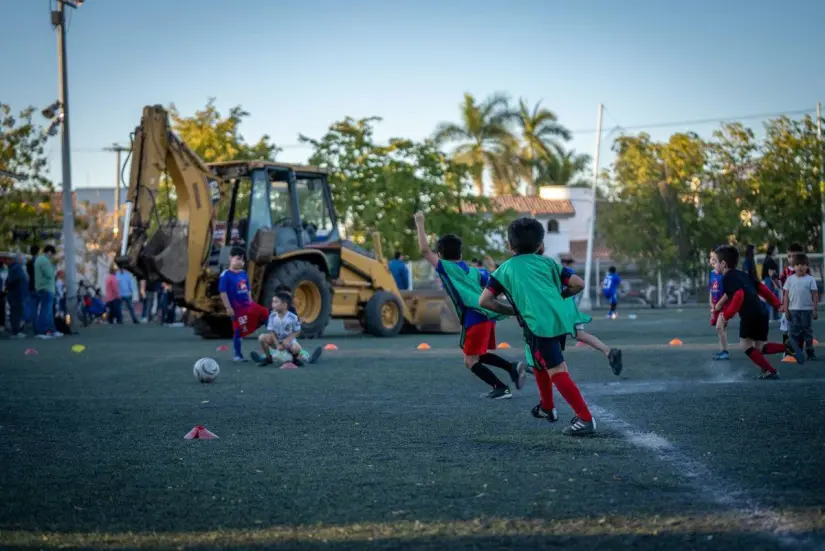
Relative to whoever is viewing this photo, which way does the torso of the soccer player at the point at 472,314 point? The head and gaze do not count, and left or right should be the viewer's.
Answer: facing away from the viewer and to the left of the viewer

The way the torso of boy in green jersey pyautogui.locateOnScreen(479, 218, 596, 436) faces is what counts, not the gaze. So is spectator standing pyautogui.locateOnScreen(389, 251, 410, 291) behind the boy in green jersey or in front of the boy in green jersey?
in front

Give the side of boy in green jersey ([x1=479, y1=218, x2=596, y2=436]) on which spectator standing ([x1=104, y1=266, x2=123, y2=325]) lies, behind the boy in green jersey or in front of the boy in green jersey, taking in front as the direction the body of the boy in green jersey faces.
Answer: in front

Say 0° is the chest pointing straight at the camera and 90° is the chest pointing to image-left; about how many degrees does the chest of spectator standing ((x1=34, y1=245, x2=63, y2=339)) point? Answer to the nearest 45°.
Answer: approximately 270°

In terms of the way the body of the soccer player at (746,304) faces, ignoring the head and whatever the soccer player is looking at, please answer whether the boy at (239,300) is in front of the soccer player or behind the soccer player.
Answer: in front

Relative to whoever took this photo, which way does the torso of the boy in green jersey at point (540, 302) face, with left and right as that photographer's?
facing away from the viewer and to the left of the viewer

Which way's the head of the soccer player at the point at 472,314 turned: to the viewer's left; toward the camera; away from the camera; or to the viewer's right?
away from the camera

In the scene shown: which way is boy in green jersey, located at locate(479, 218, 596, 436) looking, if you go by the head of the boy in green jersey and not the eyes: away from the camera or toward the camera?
away from the camera

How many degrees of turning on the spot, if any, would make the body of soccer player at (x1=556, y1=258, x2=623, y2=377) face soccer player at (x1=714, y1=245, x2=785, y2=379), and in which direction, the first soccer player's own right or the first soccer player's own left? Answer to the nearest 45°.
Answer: approximately 135° to the first soccer player's own right
